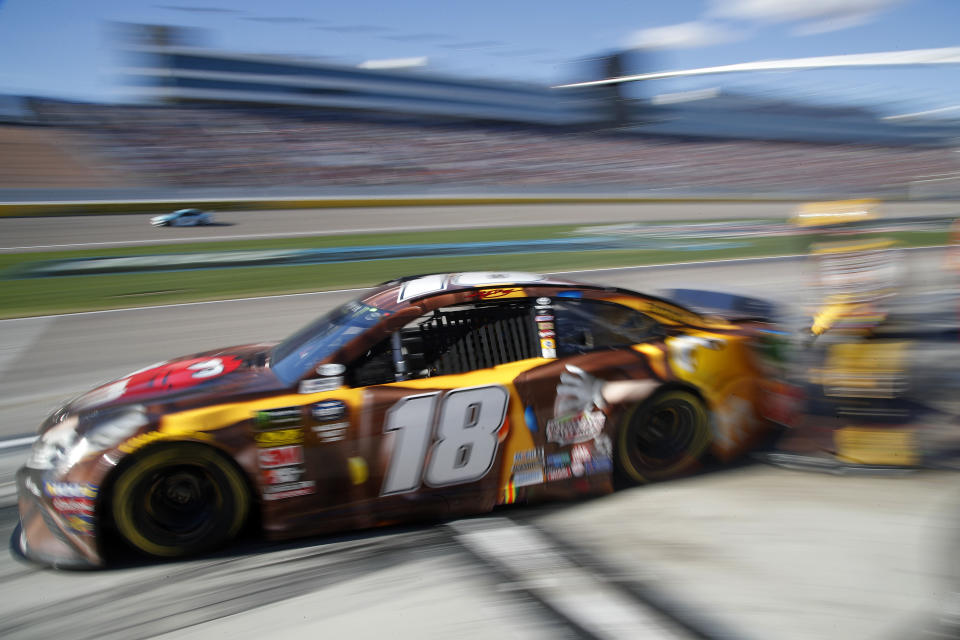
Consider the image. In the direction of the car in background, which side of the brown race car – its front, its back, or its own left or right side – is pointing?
right

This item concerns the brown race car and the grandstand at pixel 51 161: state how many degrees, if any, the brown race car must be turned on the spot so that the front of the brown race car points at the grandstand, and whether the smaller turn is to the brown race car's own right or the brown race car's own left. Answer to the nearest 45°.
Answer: approximately 45° to the brown race car's own right

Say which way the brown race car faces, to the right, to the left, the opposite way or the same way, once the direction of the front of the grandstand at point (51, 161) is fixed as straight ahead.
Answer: to the right

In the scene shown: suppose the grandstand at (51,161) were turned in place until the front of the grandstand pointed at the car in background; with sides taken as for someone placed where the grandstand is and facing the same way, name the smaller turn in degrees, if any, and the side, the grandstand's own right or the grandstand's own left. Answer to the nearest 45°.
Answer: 0° — it already faces it

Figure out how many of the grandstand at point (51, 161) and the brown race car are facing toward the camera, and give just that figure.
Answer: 1

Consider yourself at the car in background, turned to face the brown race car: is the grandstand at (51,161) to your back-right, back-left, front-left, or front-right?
back-right

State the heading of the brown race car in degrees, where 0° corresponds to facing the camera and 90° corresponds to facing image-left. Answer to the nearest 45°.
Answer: approximately 90°
